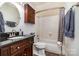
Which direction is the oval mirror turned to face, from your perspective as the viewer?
facing the viewer and to the right of the viewer

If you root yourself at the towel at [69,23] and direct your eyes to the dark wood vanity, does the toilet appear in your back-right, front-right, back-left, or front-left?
front-right

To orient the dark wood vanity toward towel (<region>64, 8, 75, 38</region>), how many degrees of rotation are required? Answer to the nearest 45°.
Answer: approximately 45° to its left

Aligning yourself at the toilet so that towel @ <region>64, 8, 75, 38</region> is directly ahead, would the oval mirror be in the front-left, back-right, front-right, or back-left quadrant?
back-right

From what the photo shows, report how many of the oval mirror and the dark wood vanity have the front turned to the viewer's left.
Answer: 0

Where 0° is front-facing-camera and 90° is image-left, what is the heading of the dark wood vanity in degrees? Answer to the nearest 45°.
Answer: approximately 315°

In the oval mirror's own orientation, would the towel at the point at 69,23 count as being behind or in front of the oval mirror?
in front
